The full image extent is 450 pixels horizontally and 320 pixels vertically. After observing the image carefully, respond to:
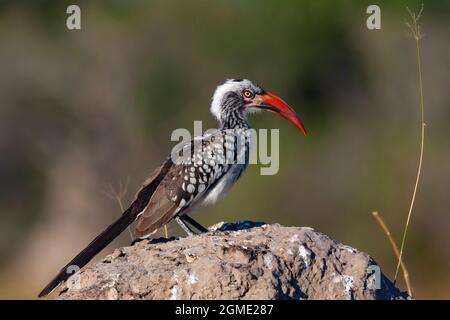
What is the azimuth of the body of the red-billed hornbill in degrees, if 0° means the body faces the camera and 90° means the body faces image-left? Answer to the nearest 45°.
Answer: approximately 270°
